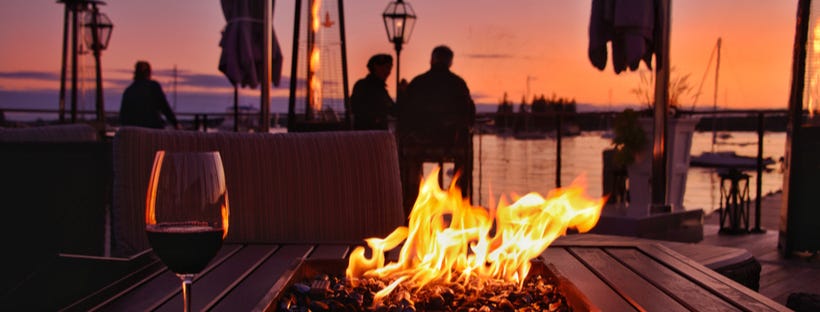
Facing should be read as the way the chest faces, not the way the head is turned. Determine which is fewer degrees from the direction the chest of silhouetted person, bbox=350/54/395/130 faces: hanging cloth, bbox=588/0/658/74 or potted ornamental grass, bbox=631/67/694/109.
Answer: the potted ornamental grass

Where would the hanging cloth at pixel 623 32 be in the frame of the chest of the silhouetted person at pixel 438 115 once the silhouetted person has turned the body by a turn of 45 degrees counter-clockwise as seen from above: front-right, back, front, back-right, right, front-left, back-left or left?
back

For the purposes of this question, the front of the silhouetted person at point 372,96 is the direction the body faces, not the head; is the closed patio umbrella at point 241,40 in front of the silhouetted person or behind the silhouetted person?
behind

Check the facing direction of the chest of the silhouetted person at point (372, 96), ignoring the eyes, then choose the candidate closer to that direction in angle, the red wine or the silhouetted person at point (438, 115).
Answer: the silhouetted person

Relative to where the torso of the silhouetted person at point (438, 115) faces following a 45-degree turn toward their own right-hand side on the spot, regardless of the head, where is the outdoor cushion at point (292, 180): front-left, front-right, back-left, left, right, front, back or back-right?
back-right

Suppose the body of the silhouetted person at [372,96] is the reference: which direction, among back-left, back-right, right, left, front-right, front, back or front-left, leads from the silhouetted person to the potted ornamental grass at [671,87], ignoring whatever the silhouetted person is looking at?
front

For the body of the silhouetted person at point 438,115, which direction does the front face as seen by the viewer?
away from the camera

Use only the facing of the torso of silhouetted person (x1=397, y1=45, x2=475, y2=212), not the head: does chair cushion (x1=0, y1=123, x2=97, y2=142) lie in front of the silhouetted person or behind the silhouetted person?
behind

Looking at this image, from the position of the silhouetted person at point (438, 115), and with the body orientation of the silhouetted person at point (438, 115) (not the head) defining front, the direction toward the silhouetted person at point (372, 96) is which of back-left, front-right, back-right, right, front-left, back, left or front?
front-left

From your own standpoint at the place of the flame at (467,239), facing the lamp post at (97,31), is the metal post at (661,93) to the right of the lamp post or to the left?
right

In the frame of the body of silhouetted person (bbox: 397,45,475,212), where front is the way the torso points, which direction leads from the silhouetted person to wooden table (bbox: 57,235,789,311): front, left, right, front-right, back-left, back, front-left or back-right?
back
